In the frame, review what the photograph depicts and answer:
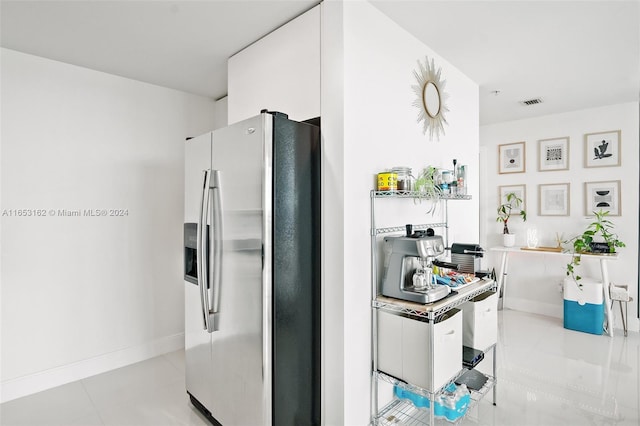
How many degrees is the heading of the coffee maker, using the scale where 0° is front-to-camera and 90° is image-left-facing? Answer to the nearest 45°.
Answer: approximately 315°

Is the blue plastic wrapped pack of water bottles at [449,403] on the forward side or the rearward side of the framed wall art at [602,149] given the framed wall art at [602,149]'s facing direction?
on the forward side

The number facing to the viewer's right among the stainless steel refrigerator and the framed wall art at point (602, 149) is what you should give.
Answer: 0

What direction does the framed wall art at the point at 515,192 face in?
toward the camera

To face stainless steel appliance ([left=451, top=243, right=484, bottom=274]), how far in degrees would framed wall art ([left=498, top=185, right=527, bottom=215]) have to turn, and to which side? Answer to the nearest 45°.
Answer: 0° — it already faces it

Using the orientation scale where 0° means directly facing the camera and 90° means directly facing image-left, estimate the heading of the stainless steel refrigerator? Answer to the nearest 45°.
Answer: approximately 45°

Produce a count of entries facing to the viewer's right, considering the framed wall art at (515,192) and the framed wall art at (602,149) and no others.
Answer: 0

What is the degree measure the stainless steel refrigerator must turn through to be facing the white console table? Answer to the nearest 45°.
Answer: approximately 135° to its left

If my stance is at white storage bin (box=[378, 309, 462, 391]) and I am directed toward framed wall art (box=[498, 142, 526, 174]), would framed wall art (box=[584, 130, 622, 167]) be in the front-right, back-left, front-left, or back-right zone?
front-right

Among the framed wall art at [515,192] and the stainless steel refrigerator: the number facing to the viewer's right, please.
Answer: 0

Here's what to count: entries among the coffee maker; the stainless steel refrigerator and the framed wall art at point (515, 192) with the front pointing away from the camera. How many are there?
0

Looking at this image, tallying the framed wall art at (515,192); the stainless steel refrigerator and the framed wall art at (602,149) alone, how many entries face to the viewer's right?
0
